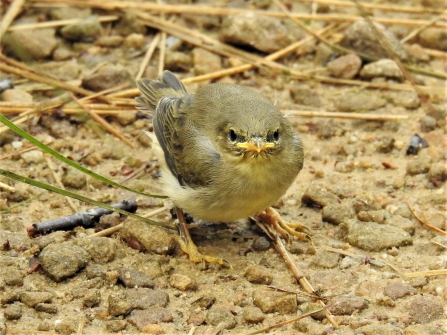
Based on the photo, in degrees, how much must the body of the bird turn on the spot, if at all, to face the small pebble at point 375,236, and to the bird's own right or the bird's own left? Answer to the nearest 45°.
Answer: approximately 45° to the bird's own left

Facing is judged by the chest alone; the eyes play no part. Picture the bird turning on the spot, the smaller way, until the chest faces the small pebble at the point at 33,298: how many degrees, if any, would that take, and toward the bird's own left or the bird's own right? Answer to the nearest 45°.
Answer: approximately 90° to the bird's own right

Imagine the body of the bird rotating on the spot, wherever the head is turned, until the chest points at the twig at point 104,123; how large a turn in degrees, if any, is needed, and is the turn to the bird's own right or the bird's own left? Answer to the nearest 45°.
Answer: approximately 180°

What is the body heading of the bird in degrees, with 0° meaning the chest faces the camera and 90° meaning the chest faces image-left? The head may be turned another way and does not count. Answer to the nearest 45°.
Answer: approximately 315°

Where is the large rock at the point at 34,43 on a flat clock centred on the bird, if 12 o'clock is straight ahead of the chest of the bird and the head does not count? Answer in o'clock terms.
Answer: The large rock is roughly at 6 o'clock from the bird.

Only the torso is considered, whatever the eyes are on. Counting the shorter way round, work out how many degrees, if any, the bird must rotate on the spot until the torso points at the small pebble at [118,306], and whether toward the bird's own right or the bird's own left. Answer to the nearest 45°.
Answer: approximately 90° to the bird's own right

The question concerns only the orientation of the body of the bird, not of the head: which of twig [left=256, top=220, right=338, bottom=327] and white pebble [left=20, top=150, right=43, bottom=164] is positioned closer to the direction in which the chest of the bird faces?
the twig
